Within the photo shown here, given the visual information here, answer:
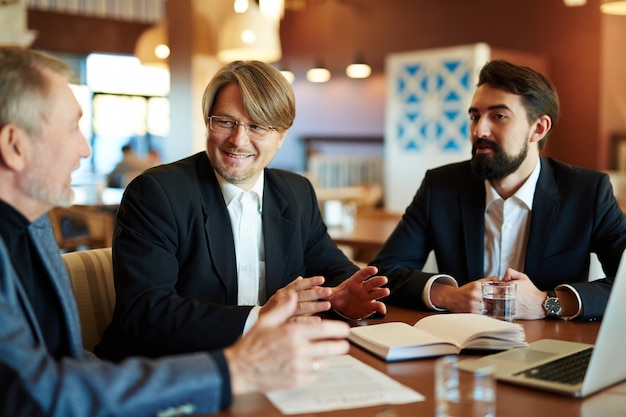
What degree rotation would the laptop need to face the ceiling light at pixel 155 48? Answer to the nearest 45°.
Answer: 0° — it already faces it

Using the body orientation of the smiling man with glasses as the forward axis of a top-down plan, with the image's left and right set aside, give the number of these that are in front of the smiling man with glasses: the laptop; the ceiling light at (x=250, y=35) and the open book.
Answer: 2

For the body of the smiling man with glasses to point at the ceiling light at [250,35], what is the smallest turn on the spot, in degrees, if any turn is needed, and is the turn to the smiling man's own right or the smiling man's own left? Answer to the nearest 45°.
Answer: approximately 135° to the smiling man's own left

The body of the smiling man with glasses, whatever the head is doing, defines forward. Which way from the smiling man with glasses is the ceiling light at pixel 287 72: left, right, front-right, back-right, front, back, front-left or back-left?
back-left

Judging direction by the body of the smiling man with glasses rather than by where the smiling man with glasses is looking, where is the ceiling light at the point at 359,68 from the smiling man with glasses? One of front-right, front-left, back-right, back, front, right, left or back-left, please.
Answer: back-left

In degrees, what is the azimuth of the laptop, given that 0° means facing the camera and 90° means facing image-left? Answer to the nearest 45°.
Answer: approximately 135°

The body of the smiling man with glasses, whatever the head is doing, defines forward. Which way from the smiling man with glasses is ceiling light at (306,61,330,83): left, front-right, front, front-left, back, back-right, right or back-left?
back-left

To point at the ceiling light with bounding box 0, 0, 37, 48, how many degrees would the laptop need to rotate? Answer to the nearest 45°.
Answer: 0° — it already faces it

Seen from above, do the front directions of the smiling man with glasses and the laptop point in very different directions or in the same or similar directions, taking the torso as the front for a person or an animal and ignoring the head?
very different directions
